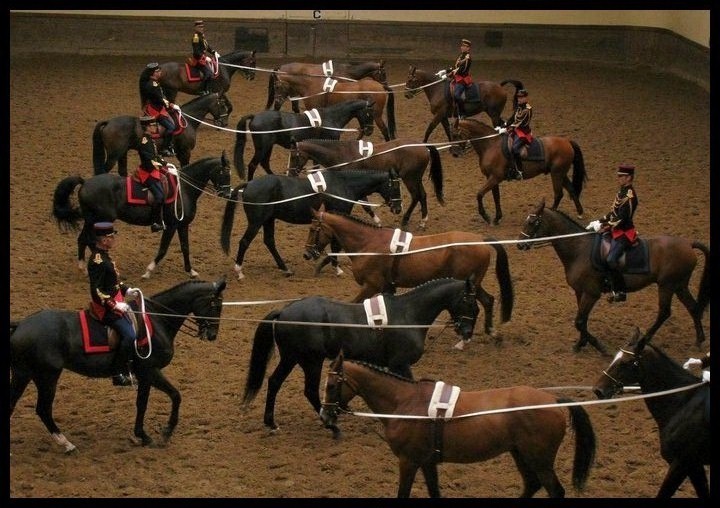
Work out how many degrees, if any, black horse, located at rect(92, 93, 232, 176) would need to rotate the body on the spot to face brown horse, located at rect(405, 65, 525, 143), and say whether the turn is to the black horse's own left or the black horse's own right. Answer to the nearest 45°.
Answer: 0° — it already faces it

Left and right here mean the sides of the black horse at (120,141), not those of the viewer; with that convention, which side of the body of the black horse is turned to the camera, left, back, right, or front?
right

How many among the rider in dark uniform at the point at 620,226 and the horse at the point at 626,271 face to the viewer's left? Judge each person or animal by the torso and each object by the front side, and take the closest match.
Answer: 2

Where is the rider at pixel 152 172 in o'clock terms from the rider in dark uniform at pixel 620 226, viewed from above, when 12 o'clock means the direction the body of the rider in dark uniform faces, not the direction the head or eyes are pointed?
The rider is roughly at 12 o'clock from the rider in dark uniform.

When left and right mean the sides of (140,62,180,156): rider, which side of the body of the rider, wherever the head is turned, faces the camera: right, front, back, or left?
right

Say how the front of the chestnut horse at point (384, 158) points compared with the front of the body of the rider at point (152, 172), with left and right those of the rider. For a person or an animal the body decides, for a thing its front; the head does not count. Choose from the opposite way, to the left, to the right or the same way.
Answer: the opposite way

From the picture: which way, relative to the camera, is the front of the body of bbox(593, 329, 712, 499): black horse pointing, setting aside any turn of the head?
to the viewer's left

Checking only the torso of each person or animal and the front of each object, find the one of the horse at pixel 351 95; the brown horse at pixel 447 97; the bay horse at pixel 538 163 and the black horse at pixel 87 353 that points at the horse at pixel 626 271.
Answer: the black horse

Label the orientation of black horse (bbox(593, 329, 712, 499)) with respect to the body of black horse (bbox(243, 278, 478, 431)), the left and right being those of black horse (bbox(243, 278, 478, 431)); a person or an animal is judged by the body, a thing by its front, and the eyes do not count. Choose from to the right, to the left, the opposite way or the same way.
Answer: the opposite way

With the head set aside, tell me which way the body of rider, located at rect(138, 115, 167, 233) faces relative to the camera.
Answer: to the viewer's right

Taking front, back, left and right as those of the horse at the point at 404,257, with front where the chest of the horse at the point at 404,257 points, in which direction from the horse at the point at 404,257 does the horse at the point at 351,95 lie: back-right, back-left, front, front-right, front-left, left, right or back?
right
